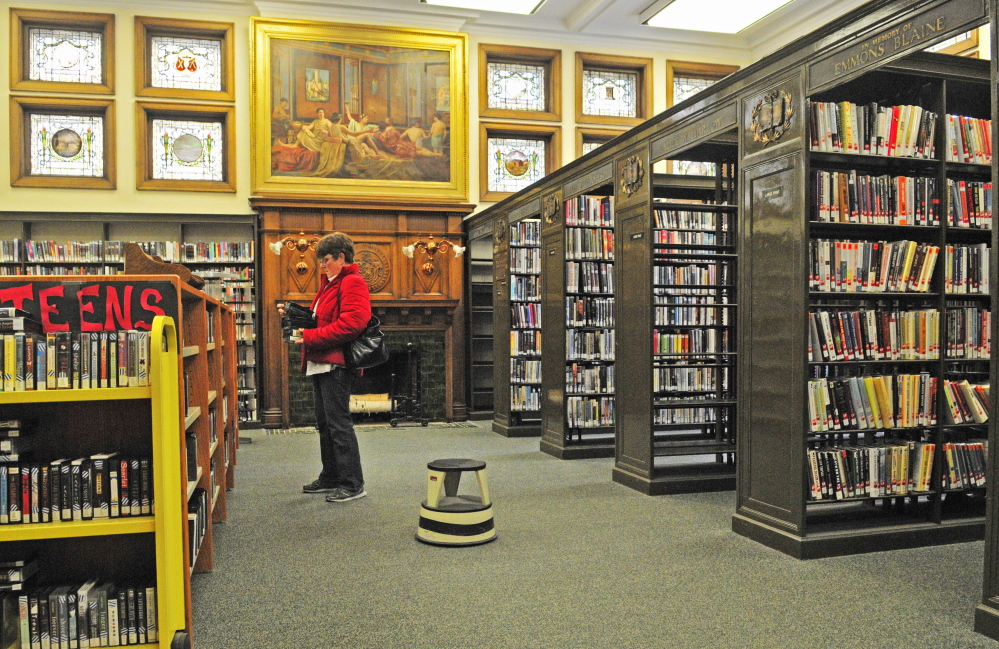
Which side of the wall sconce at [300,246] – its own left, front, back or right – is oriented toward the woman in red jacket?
front

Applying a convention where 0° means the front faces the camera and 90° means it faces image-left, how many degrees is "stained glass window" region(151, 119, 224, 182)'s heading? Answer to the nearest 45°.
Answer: approximately 0°

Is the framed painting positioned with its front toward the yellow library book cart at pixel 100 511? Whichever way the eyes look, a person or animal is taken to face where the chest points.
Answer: yes

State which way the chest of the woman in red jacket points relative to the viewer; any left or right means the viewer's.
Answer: facing to the left of the viewer

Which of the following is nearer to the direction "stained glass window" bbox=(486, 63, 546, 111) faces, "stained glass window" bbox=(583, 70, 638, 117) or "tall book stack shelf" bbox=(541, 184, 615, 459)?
the tall book stack shelf

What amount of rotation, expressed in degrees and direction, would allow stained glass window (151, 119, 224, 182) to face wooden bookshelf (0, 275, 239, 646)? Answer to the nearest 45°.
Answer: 0° — it already faces it

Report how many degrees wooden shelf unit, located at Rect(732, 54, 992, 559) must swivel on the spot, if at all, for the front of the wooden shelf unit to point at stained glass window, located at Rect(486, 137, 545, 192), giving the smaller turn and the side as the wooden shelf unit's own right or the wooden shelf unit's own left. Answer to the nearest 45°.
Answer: approximately 180°

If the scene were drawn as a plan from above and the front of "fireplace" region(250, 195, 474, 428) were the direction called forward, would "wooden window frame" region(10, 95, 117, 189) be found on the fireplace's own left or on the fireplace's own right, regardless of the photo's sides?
on the fireplace's own right

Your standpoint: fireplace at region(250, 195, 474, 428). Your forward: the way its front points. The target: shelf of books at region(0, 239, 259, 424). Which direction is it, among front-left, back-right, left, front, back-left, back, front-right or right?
right

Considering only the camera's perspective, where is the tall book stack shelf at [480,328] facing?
facing the viewer

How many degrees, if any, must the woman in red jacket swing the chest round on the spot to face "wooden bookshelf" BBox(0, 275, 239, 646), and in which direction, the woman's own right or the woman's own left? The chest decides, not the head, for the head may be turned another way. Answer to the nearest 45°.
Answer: approximately 90° to the woman's own left

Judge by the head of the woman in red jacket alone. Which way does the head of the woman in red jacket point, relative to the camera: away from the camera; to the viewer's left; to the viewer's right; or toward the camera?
to the viewer's left

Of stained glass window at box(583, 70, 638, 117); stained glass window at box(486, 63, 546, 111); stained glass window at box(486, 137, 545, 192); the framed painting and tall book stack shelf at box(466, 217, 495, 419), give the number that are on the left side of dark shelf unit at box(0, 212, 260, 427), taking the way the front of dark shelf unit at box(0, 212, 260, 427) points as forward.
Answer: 5

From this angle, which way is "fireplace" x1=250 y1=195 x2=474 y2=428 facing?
toward the camera

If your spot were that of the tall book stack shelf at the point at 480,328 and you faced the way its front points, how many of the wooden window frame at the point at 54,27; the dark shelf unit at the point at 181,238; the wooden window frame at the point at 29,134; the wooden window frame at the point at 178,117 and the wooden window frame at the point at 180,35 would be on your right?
5
